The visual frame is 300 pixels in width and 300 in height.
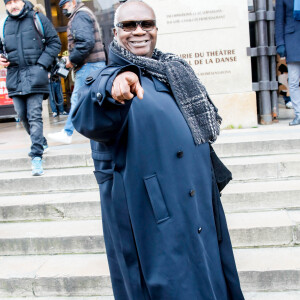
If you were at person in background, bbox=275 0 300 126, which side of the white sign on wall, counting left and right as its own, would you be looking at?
left

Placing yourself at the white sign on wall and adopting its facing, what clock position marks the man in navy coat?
The man in navy coat is roughly at 12 o'clock from the white sign on wall.

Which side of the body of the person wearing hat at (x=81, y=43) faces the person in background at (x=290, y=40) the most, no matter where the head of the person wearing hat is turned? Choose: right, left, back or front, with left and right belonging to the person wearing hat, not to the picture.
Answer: back

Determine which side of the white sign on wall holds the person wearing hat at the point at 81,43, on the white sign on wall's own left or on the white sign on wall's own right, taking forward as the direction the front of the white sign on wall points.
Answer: on the white sign on wall's own right

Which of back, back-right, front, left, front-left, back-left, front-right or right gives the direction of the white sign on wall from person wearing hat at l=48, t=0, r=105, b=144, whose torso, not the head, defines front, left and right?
back

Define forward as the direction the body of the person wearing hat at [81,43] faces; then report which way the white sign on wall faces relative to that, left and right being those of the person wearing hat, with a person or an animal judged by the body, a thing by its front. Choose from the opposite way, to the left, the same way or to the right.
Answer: to the left

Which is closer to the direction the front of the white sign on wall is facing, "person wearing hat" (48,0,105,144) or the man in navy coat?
the man in navy coat

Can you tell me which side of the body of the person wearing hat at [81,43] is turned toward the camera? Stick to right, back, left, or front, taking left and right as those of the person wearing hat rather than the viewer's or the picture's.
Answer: left
